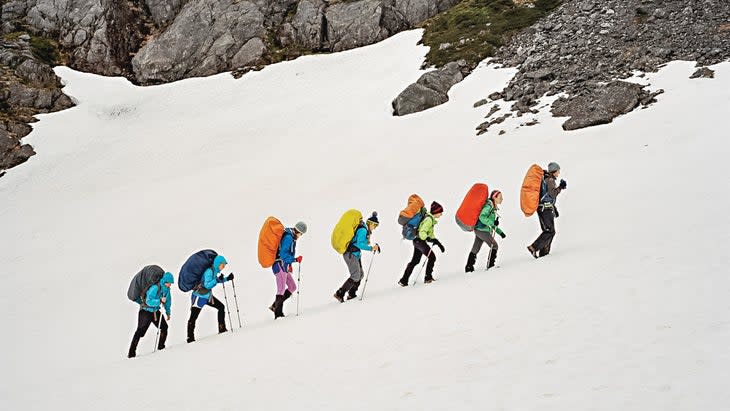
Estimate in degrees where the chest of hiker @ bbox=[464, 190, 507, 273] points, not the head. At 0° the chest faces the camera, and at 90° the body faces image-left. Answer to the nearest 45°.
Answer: approximately 270°

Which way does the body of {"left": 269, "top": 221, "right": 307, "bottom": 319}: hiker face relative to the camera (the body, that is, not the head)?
to the viewer's right

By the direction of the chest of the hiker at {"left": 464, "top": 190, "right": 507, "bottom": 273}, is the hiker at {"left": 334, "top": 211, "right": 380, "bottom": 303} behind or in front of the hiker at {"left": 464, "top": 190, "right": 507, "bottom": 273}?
behind

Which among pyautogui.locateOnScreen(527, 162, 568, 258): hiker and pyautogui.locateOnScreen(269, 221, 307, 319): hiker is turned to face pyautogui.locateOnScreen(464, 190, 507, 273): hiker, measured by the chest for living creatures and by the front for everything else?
pyautogui.locateOnScreen(269, 221, 307, 319): hiker

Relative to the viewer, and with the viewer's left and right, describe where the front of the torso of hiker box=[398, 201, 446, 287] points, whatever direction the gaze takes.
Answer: facing to the right of the viewer

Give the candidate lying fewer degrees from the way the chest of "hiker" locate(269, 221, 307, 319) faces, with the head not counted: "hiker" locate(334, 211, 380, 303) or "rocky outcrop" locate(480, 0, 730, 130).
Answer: the hiker

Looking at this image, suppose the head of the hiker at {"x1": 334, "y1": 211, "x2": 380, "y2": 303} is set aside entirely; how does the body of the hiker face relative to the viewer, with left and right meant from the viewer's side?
facing to the right of the viewer

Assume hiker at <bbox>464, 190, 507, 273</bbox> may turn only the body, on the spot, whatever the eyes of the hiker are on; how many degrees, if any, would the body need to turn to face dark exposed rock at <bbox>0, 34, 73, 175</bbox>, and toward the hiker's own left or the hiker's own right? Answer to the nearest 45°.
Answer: approximately 135° to the hiker's own left

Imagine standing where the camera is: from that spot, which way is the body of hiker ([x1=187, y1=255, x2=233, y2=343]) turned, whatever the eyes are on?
to the viewer's right
